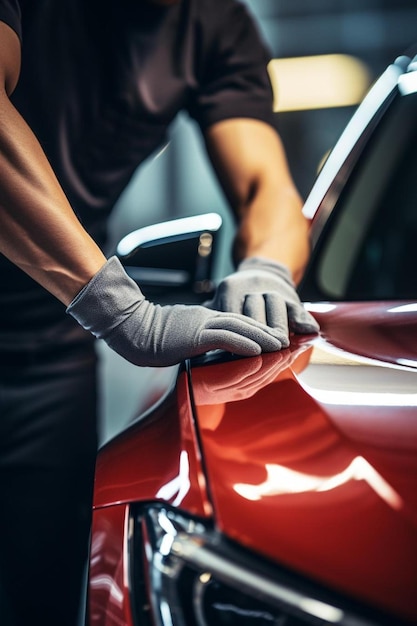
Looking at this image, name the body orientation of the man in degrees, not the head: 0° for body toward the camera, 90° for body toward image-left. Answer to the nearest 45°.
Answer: approximately 315°
